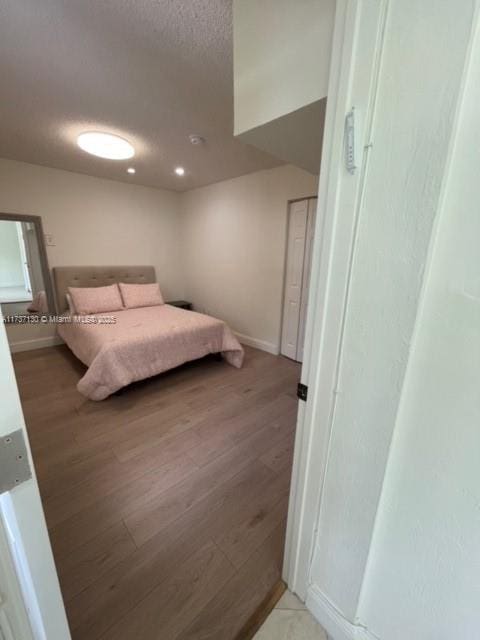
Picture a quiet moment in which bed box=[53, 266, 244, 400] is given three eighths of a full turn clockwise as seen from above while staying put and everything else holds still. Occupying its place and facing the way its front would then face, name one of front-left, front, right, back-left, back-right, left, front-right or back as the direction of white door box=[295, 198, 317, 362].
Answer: back

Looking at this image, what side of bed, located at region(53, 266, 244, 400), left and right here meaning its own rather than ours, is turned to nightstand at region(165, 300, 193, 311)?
left

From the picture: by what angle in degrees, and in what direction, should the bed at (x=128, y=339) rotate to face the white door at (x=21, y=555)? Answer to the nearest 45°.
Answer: approximately 45° to its right

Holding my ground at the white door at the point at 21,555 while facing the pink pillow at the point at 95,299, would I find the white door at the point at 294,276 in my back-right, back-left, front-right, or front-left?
front-right

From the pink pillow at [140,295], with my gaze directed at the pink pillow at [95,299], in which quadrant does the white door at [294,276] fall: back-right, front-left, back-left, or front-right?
back-left

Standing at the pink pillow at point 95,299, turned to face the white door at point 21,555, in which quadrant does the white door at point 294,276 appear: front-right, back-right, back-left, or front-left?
front-left

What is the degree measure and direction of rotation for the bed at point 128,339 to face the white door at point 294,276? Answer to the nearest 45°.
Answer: approximately 45° to its left
